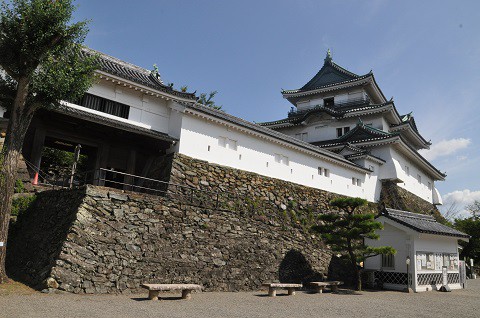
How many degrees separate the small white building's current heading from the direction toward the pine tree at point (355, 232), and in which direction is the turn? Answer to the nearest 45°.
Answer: approximately 90° to its right

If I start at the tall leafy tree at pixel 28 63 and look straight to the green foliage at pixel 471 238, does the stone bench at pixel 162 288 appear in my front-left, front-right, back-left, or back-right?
front-right

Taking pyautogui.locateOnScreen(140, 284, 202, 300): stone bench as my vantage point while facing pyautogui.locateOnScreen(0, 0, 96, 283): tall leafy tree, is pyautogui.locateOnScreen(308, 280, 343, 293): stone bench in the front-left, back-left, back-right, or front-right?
back-right

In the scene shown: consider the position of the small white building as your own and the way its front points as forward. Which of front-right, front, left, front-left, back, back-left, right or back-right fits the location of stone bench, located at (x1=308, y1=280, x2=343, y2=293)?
right

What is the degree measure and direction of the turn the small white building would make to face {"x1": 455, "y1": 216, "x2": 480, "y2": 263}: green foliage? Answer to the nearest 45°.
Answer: approximately 135° to its left

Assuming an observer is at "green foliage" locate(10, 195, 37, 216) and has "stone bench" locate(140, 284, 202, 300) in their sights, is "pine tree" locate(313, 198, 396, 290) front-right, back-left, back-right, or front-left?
front-left

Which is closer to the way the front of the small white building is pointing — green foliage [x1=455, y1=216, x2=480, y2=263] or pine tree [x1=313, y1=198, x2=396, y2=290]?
the pine tree

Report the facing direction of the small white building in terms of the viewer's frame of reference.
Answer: facing the viewer and to the right of the viewer

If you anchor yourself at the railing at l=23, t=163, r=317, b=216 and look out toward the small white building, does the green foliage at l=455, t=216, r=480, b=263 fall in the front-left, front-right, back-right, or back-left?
front-left

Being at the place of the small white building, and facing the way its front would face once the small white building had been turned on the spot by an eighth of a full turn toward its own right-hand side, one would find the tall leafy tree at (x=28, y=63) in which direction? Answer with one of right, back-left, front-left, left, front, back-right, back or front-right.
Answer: front-right

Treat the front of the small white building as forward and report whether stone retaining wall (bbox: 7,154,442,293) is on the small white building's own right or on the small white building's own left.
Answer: on the small white building's own right

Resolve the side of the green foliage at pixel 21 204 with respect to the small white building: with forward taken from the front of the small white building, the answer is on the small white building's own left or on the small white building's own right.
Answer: on the small white building's own right
